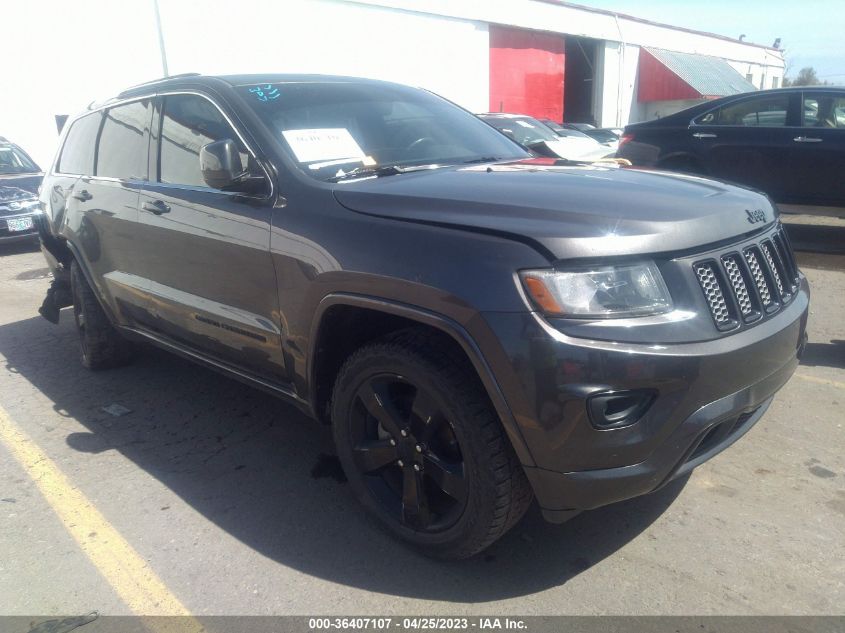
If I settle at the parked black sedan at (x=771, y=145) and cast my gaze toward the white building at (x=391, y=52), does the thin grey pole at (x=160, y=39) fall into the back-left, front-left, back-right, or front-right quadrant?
front-left

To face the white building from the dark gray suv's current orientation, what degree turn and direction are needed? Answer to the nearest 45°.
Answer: approximately 135° to its left

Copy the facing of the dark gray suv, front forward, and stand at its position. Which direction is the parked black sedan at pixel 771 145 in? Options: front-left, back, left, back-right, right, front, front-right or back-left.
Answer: left

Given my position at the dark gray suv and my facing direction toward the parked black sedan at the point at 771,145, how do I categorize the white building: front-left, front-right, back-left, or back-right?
front-left

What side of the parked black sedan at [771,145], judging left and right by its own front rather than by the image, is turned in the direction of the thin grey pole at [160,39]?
back

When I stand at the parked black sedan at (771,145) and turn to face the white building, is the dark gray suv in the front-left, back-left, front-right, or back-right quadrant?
back-left

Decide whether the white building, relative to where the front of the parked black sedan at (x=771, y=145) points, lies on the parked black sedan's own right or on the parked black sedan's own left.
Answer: on the parked black sedan's own left

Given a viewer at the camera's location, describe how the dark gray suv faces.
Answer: facing the viewer and to the right of the viewer

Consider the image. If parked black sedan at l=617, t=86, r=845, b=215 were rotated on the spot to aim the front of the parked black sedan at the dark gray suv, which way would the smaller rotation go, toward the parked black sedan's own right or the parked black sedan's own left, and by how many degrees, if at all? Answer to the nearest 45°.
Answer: approximately 90° to the parked black sedan's own right

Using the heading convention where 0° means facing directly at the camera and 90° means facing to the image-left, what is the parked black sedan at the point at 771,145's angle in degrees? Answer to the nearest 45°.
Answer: approximately 270°

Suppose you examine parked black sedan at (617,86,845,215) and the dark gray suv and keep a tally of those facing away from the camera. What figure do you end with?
0

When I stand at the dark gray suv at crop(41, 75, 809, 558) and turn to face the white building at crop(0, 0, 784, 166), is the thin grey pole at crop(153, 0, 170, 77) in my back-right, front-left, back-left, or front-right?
front-left

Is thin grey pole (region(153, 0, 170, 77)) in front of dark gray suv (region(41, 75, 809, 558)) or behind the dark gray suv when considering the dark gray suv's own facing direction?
behind
